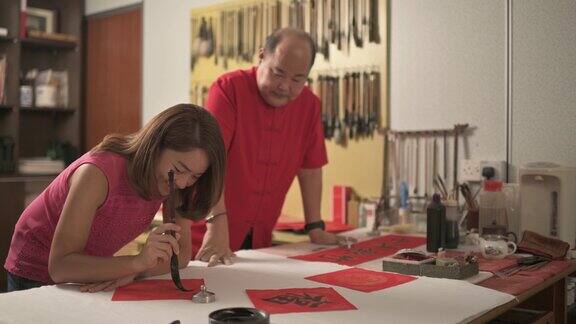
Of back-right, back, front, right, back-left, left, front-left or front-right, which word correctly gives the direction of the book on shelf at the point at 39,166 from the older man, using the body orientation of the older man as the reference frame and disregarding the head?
back-right

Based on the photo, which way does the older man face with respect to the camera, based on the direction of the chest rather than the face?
toward the camera

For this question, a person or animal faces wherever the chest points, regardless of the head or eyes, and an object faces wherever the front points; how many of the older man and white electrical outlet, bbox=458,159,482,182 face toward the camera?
2

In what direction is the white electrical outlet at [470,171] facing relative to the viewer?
toward the camera

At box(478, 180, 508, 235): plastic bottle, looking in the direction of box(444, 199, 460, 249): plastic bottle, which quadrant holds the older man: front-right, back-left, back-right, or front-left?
front-right

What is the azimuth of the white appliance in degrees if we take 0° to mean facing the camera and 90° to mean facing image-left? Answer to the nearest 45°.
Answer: approximately 45°

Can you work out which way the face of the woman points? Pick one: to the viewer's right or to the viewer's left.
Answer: to the viewer's right

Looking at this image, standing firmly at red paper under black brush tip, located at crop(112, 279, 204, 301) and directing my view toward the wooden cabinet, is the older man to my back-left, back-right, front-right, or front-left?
front-right

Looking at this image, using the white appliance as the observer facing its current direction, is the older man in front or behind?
in front

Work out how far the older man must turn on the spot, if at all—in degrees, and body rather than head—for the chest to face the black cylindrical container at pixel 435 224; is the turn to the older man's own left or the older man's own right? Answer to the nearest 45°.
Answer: approximately 45° to the older man's own left

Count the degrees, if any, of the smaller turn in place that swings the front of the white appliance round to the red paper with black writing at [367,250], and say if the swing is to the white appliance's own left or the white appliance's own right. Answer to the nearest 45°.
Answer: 0° — it already faces it

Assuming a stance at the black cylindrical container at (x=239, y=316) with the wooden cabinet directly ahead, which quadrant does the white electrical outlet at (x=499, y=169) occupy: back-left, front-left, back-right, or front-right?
front-right

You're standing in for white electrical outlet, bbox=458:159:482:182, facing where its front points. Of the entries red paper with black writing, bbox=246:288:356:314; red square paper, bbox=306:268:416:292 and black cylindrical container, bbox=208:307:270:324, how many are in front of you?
3
